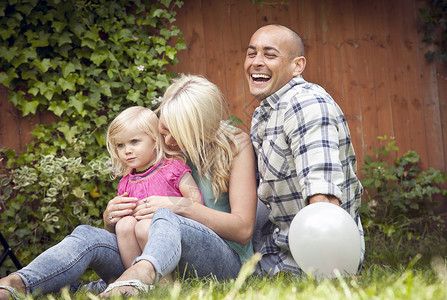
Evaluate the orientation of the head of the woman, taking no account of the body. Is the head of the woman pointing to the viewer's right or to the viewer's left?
to the viewer's left

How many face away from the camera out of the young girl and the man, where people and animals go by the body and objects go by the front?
0

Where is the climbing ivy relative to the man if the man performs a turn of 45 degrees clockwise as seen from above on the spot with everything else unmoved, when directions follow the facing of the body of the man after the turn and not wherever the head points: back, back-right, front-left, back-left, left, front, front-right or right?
front-right

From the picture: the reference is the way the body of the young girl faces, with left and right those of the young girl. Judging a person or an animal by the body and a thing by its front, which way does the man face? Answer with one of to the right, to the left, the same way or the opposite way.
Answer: the same way

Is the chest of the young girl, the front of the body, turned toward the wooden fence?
no

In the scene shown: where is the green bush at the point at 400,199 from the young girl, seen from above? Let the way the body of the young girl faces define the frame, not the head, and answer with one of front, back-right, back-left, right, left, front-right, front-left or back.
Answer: back

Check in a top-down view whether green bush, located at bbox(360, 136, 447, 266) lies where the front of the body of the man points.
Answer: no

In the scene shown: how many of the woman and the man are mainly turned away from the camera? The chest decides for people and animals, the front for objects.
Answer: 0

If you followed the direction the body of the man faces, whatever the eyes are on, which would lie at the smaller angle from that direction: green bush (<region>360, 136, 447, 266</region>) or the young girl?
the young girl

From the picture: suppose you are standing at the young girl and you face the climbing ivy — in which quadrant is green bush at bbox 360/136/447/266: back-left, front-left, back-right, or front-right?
front-right

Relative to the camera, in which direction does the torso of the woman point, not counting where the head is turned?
to the viewer's left

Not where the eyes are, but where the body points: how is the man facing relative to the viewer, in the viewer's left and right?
facing the viewer and to the left of the viewer

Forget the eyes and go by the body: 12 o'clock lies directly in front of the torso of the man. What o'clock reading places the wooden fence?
The wooden fence is roughly at 5 o'clock from the man.
